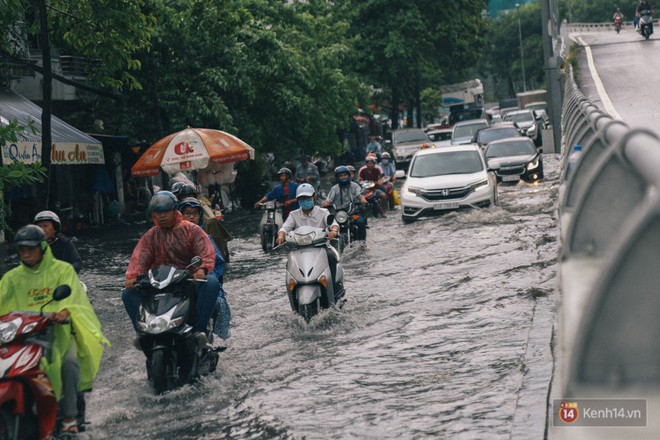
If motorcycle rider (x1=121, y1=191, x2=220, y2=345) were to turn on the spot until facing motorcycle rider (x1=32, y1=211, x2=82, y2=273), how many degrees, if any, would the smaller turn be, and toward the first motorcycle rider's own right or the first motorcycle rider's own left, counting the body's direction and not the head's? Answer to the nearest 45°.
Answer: approximately 135° to the first motorcycle rider's own right

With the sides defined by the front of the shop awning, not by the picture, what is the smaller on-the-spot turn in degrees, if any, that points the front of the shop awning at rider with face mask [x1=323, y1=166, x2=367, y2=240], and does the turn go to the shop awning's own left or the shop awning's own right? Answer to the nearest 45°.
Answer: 0° — it already faces them

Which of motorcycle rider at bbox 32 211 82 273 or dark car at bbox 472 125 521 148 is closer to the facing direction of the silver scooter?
the motorcycle rider

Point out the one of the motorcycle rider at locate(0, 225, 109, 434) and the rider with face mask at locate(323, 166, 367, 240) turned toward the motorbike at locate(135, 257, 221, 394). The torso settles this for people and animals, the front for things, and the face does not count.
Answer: the rider with face mask

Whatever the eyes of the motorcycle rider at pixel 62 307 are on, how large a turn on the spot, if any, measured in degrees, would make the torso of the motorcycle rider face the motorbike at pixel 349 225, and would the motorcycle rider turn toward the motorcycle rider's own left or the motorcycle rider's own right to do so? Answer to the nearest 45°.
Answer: approximately 180°

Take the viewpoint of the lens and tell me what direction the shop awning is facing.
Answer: facing the viewer and to the right of the viewer

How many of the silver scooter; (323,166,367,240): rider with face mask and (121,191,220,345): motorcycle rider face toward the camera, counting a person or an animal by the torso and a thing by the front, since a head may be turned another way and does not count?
3
